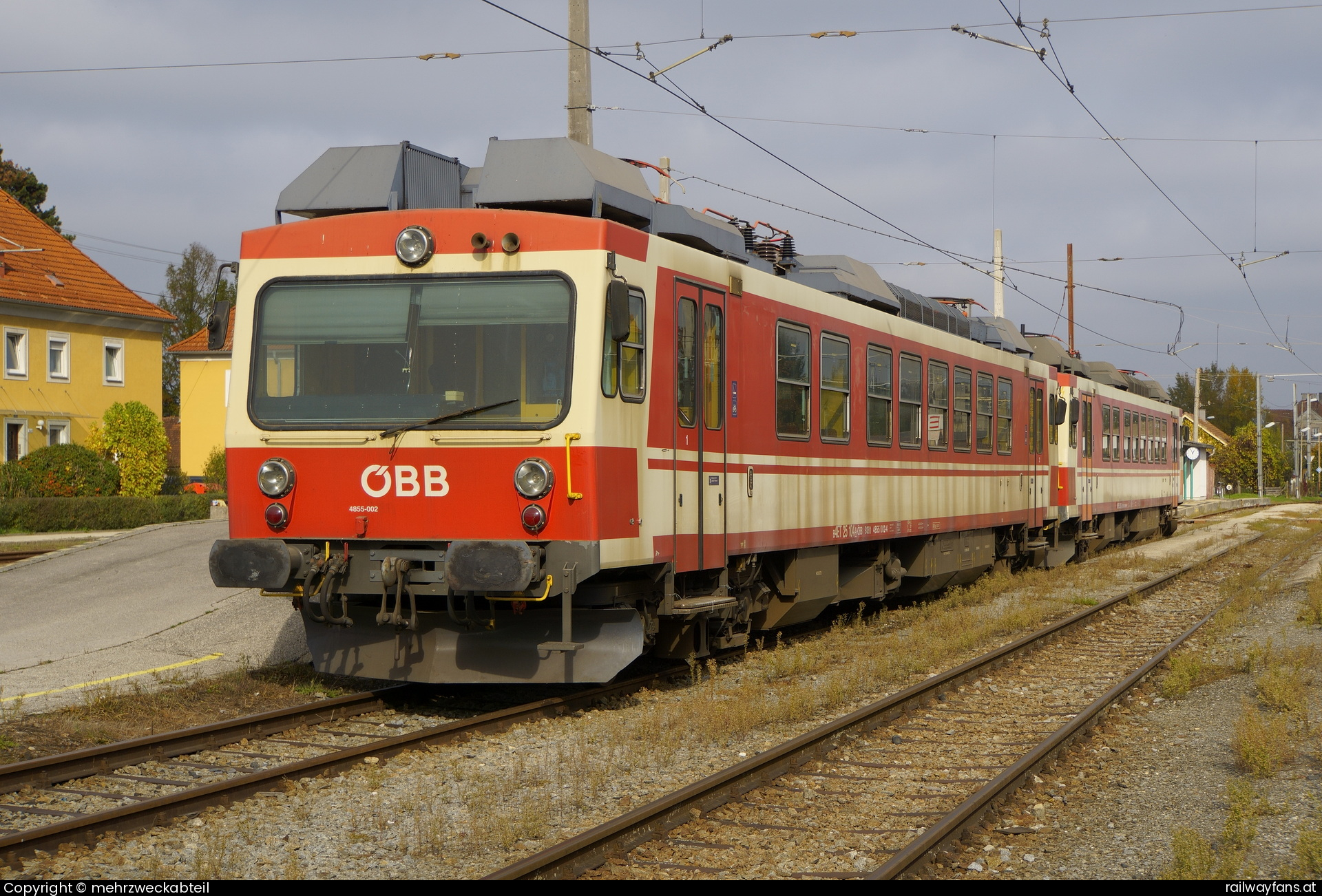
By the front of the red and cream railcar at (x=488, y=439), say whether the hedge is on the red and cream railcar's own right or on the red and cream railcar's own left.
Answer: on the red and cream railcar's own right

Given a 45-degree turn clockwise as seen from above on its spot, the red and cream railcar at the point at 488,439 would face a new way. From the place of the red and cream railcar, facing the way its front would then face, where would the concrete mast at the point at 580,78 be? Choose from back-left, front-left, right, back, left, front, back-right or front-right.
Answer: right

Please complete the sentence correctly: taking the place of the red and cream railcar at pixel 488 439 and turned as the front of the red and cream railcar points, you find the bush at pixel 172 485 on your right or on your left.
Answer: on your right

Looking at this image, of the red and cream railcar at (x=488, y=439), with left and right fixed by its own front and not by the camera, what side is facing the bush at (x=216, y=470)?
right

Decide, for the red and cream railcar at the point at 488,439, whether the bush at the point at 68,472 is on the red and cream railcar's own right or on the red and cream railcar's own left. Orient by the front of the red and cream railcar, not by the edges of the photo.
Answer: on the red and cream railcar's own right

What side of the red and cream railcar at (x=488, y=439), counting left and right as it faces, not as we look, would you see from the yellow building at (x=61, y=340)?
right

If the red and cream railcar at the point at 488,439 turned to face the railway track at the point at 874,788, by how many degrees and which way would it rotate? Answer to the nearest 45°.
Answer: approximately 90° to its left

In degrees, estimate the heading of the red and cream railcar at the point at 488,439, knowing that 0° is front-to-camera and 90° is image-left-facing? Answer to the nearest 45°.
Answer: approximately 45°
